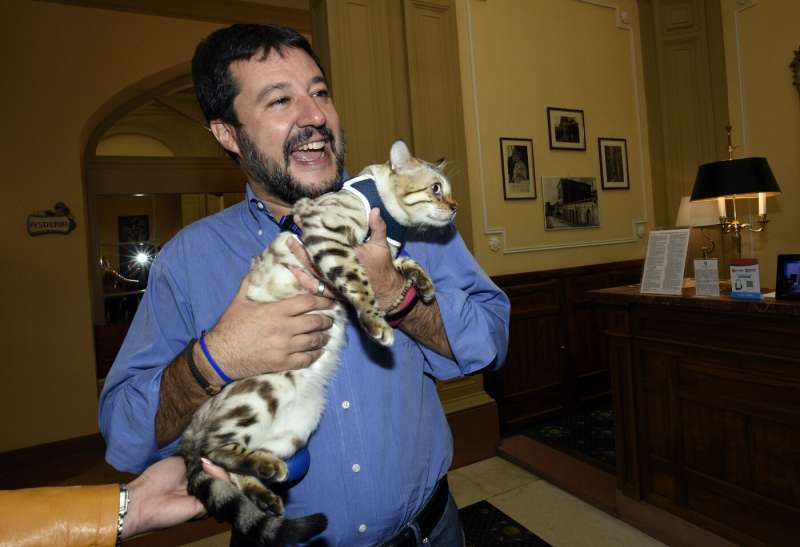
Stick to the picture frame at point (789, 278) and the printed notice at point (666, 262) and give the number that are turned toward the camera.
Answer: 2

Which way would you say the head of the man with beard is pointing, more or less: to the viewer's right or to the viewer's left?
to the viewer's right

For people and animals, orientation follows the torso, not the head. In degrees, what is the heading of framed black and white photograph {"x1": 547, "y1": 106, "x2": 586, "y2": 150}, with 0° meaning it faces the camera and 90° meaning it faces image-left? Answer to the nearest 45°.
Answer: approximately 315°

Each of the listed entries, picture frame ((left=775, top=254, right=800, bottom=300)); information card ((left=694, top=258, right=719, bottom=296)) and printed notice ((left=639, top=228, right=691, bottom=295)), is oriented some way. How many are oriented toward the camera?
3

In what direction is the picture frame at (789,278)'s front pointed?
toward the camera

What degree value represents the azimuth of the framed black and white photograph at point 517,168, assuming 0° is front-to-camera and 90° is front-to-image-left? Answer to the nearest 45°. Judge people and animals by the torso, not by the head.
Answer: approximately 315°

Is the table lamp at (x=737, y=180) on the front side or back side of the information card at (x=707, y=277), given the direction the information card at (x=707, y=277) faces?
on the back side

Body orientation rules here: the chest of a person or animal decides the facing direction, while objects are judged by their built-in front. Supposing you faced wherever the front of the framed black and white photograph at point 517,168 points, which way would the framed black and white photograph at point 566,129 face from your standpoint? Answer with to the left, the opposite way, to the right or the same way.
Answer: the same way
